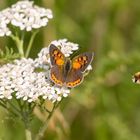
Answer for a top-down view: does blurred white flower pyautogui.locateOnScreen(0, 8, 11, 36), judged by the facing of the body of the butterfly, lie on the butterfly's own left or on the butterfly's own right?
on the butterfly's own left

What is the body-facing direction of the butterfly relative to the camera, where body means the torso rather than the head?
away from the camera

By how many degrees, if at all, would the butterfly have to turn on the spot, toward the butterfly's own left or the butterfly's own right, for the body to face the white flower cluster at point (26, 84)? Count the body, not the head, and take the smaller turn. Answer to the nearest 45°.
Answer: approximately 90° to the butterfly's own left

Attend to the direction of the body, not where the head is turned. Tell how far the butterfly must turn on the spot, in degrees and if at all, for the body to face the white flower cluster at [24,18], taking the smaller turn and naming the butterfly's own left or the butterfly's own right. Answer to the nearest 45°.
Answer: approximately 45° to the butterfly's own left
